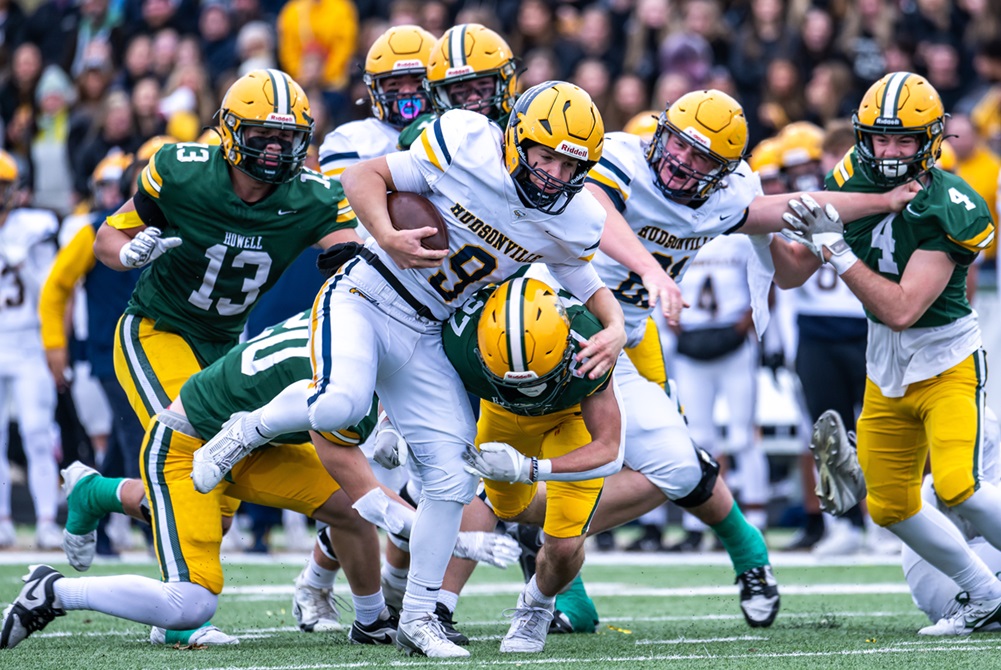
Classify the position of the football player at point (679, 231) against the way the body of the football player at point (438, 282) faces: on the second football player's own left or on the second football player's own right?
on the second football player's own left

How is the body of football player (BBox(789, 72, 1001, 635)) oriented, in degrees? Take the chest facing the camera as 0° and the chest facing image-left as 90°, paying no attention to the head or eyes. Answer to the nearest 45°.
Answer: approximately 45°

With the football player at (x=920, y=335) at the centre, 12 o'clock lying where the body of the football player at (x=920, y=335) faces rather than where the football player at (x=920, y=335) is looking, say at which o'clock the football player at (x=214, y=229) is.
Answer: the football player at (x=214, y=229) is roughly at 1 o'clock from the football player at (x=920, y=335).

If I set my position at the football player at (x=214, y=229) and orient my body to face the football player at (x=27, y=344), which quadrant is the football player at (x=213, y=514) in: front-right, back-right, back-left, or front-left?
back-left

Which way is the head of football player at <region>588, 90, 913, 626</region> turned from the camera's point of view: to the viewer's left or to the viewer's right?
to the viewer's left

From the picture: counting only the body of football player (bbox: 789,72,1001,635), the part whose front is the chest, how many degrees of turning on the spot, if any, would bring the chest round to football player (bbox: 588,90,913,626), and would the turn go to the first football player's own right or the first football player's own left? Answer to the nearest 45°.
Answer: approximately 45° to the first football player's own right
